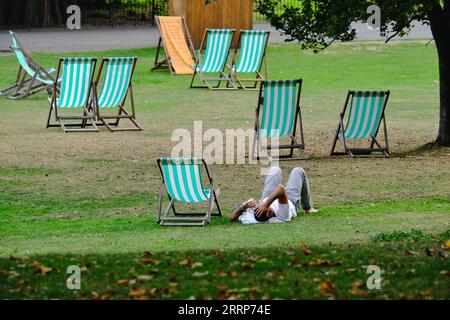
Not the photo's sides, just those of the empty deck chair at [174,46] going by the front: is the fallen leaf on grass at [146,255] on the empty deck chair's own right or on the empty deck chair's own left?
on the empty deck chair's own right

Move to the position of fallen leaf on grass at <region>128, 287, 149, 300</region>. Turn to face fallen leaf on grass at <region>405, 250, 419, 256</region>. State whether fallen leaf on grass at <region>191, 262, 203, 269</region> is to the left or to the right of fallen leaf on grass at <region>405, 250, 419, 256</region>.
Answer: left
